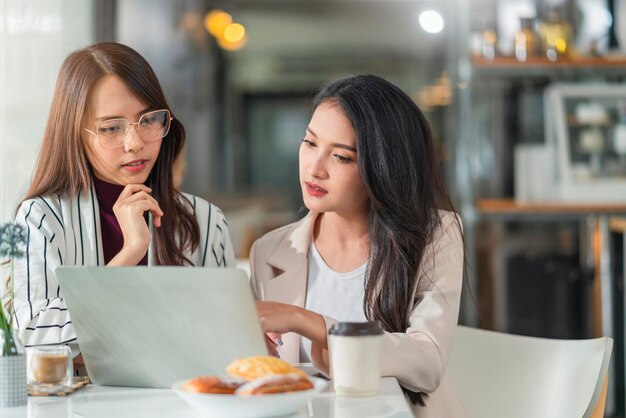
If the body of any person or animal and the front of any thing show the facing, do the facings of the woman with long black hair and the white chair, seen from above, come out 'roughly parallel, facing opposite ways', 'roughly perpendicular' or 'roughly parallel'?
roughly parallel

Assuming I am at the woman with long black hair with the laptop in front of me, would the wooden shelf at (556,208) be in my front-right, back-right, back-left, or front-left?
back-right

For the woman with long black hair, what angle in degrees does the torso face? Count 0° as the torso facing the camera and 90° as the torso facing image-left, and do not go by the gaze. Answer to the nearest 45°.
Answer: approximately 45°

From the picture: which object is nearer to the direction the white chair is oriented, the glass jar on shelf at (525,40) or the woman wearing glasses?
the woman wearing glasses

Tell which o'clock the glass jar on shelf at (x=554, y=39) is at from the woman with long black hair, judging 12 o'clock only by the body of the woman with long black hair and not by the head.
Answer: The glass jar on shelf is roughly at 5 o'clock from the woman with long black hair.

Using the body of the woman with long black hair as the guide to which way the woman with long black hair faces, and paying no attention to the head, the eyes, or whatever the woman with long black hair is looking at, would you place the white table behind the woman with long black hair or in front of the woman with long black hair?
in front

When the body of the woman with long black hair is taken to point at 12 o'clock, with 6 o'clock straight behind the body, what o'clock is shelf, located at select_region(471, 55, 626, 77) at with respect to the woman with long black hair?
The shelf is roughly at 5 o'clock from the woman with long black hair.

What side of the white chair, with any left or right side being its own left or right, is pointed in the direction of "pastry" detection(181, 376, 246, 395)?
front

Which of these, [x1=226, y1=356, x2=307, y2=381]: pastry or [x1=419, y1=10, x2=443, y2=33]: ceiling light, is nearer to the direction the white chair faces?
the pastry

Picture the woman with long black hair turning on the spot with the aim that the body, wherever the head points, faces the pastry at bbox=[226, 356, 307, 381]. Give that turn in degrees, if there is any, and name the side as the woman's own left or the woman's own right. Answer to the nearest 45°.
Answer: approximately 45° to the woman's own left

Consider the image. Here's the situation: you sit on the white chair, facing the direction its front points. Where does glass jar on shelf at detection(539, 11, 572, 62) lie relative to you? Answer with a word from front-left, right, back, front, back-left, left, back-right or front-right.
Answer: back-right

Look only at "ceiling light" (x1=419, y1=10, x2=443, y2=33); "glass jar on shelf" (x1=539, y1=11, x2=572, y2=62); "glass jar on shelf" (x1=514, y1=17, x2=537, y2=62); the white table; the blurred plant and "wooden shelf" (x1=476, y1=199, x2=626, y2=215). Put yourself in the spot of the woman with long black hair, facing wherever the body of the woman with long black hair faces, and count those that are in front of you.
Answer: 2

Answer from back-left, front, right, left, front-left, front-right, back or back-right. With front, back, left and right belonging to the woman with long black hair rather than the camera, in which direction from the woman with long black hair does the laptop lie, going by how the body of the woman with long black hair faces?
front

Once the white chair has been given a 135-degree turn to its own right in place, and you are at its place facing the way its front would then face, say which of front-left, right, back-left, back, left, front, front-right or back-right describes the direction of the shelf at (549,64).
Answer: front

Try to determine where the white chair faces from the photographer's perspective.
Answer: facing the viewer and to the left of the viewer

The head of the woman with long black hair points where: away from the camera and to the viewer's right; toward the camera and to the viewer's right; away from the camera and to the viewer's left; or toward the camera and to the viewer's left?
toward the camera and to the viewer's left

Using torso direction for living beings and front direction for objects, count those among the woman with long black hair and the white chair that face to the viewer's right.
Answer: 0
